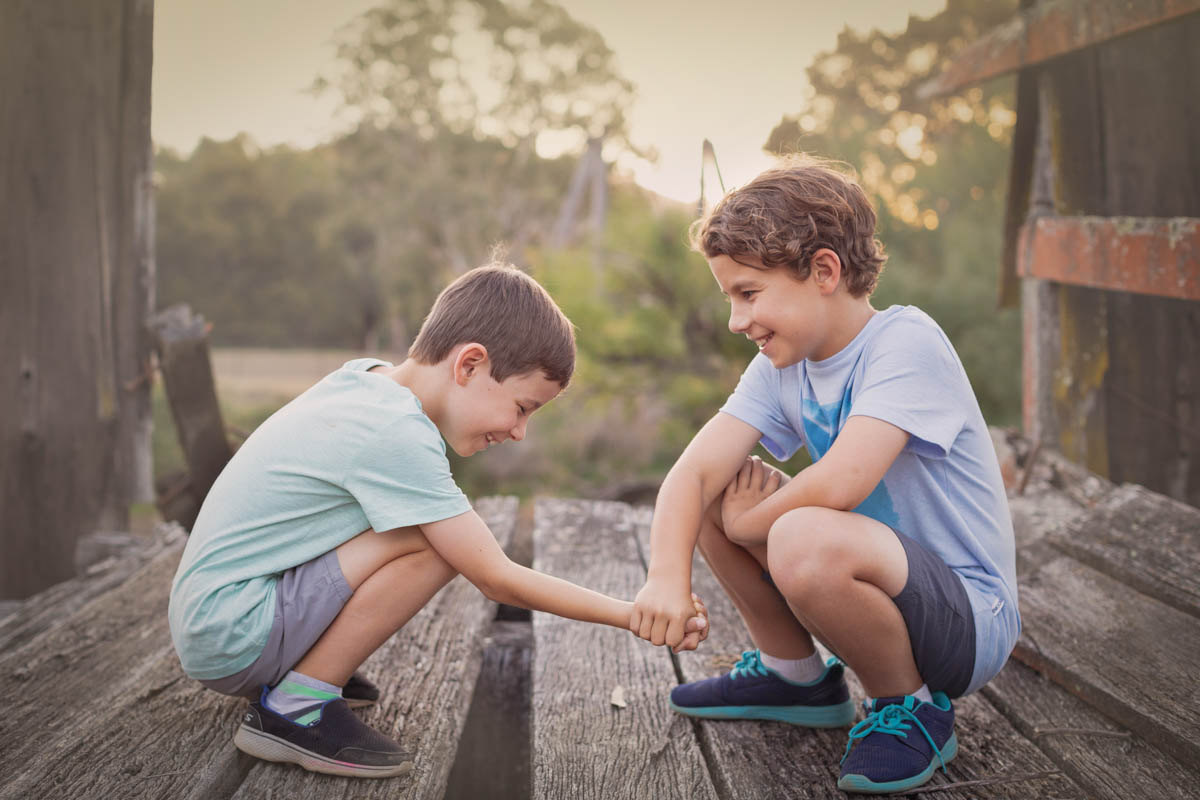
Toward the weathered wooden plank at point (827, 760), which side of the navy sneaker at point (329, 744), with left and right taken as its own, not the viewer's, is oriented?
front

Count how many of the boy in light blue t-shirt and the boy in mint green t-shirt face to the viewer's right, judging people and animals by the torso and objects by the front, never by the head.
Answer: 1

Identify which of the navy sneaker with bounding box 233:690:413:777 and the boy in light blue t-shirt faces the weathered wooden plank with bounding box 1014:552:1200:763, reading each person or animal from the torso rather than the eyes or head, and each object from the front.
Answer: the navy sneaker

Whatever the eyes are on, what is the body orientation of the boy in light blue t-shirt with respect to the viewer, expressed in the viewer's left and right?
facing the viewer and to the left of the viewer

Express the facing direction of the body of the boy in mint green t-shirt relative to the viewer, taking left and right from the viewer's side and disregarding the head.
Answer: facing to the right of the viewer

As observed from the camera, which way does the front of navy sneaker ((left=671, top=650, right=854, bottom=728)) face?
facing to the left of the viewer

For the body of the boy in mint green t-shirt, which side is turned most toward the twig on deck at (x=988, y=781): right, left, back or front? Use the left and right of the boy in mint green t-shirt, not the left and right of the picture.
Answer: front

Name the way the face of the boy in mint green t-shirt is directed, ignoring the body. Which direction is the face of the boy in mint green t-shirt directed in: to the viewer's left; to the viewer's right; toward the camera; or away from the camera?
to the viewer's right

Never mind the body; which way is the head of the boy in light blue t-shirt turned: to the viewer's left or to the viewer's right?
to the viewer's left

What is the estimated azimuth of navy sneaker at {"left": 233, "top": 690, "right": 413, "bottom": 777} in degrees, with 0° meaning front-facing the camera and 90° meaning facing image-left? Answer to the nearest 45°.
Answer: approximately 270°

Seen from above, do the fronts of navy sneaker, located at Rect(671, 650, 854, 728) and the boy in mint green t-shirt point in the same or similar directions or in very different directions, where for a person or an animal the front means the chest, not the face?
very different directions

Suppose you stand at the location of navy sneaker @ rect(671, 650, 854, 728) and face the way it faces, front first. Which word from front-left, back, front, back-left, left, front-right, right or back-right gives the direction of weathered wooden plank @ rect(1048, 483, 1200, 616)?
back-right

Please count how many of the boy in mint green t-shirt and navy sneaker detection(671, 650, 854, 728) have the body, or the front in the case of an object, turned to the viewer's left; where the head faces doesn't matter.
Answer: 1

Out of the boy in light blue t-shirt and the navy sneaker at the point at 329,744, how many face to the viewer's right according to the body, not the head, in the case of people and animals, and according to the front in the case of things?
1
